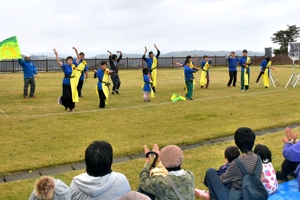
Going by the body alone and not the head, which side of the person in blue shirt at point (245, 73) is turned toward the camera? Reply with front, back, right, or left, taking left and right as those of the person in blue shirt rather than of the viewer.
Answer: front

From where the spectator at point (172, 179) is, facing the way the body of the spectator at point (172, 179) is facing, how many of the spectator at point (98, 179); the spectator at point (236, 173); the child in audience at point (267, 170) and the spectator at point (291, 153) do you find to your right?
3

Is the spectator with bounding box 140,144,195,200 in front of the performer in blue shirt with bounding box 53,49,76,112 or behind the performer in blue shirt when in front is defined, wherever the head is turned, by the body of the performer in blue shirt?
in front

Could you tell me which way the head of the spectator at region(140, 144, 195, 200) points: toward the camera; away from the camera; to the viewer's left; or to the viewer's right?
away from the camera

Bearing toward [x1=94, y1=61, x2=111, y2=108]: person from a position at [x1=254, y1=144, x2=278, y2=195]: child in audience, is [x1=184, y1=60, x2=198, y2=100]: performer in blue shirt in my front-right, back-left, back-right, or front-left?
front-right

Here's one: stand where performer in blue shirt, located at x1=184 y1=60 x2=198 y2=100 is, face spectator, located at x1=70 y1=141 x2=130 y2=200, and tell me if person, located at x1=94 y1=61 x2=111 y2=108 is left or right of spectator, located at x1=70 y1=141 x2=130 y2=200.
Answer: right

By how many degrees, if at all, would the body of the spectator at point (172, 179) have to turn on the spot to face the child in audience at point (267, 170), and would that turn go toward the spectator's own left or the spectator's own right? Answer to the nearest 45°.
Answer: approximately 90° to the spectator's own right

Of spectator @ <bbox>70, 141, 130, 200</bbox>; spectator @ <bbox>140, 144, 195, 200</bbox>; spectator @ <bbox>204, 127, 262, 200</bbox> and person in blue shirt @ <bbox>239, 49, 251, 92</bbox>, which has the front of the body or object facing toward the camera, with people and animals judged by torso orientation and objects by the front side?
the person in blue shirt

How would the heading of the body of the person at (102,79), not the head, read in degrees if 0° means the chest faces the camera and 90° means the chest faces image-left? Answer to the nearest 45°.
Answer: approximately 315°

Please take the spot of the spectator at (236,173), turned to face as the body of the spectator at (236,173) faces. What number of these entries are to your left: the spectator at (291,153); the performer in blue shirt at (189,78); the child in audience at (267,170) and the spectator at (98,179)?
1

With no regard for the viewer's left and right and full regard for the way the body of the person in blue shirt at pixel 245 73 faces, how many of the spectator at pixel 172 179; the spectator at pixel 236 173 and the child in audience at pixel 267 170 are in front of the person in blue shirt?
3

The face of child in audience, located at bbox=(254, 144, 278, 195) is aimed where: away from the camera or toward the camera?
away from the camera

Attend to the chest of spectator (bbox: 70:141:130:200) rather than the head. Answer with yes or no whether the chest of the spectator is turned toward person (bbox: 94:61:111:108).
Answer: yes

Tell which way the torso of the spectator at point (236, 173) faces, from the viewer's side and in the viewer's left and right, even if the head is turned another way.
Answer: facing away from the viewer and to the left of the viewer

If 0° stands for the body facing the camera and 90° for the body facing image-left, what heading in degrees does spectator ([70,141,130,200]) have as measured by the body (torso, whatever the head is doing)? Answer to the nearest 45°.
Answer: approximately 180°

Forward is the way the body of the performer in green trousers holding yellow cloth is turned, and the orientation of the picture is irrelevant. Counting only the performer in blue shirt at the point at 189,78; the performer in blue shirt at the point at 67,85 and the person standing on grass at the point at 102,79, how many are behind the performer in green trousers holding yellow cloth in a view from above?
0

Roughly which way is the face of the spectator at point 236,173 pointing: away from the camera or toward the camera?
away from the camera

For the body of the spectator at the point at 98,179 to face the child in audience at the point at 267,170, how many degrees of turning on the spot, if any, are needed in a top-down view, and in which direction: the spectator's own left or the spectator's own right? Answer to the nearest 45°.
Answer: approximately 45° to the spectator's own right

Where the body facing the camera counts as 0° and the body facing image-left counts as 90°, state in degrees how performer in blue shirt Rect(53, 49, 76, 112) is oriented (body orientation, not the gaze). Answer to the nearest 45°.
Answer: approximately 315°
